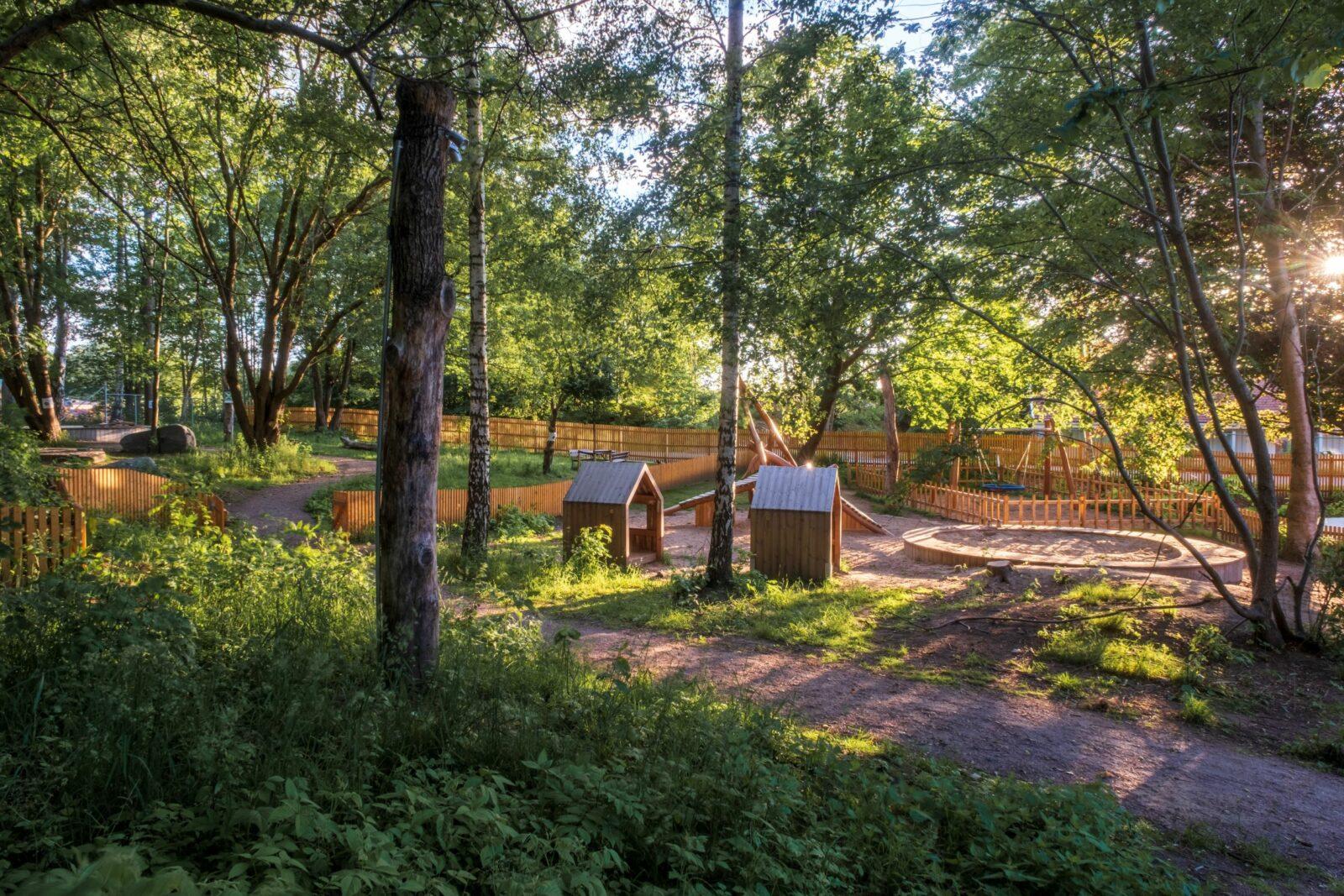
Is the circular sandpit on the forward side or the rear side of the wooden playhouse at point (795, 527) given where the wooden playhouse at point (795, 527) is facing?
on the forward side

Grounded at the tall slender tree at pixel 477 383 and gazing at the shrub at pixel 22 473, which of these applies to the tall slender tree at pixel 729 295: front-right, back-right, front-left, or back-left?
back-left
